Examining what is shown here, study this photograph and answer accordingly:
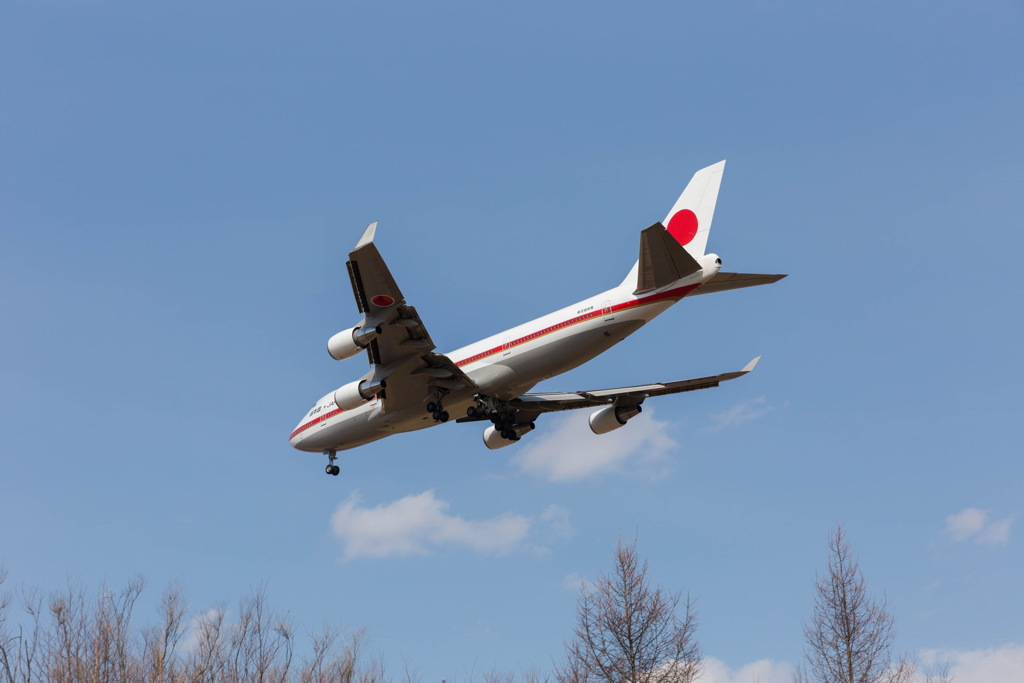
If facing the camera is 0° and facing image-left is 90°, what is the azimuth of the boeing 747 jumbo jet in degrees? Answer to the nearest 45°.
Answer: approximately 135°
